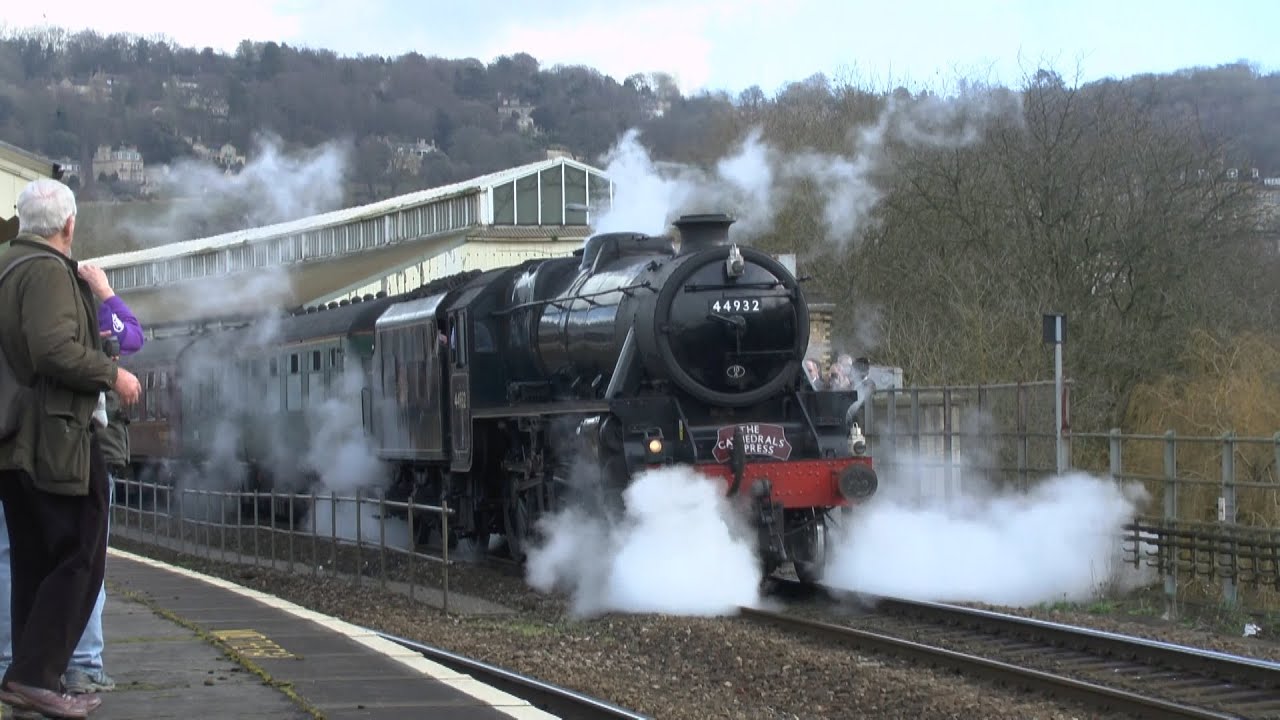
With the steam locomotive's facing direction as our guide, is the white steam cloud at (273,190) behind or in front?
behind

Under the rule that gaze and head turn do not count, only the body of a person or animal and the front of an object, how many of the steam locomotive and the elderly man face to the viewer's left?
0

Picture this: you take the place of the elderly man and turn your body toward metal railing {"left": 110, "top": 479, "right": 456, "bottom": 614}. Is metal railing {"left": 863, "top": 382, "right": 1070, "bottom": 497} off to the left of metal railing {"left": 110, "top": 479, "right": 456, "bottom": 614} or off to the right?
right

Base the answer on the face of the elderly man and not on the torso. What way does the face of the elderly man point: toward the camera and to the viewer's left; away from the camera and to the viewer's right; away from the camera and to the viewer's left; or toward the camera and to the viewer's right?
away from the camera and to the viewer's right

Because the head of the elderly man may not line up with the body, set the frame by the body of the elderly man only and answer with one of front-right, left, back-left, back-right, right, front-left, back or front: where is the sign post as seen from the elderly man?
front

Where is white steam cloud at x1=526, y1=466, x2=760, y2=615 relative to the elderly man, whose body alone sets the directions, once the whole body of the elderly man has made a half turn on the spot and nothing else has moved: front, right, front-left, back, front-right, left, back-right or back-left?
back

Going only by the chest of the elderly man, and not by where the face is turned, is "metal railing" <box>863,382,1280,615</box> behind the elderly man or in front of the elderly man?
in front

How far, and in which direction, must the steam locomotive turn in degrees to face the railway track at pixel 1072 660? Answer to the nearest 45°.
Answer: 0° — it already faces it

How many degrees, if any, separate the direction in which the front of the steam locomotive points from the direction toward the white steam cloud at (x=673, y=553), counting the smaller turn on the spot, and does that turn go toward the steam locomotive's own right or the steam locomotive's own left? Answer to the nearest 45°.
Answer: approximately 45° to the steam locomotive's own right

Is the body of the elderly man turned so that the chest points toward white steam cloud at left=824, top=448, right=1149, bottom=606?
yes

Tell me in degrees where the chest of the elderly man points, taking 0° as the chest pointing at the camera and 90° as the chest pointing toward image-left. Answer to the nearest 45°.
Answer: approximately 225°

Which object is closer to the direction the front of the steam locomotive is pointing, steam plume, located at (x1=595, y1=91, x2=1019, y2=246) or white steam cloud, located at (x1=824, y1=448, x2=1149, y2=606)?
the white steam cloud

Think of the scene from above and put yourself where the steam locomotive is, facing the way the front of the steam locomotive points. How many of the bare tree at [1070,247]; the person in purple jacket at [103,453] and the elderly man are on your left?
1

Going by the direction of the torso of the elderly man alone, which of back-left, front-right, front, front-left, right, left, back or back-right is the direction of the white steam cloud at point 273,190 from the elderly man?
front-left

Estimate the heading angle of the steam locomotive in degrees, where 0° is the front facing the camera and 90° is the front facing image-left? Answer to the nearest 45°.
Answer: approximately 315°

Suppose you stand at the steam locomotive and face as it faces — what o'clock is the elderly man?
The elderly man is roughly at 2 o'clock from the steam locomotive.
